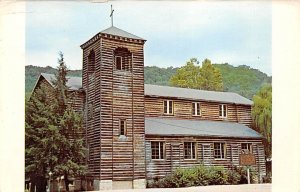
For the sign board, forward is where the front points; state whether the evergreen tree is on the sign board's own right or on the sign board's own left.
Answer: on the sign board's own right

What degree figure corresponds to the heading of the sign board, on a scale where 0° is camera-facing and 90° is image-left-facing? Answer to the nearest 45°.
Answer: approximately 0°
